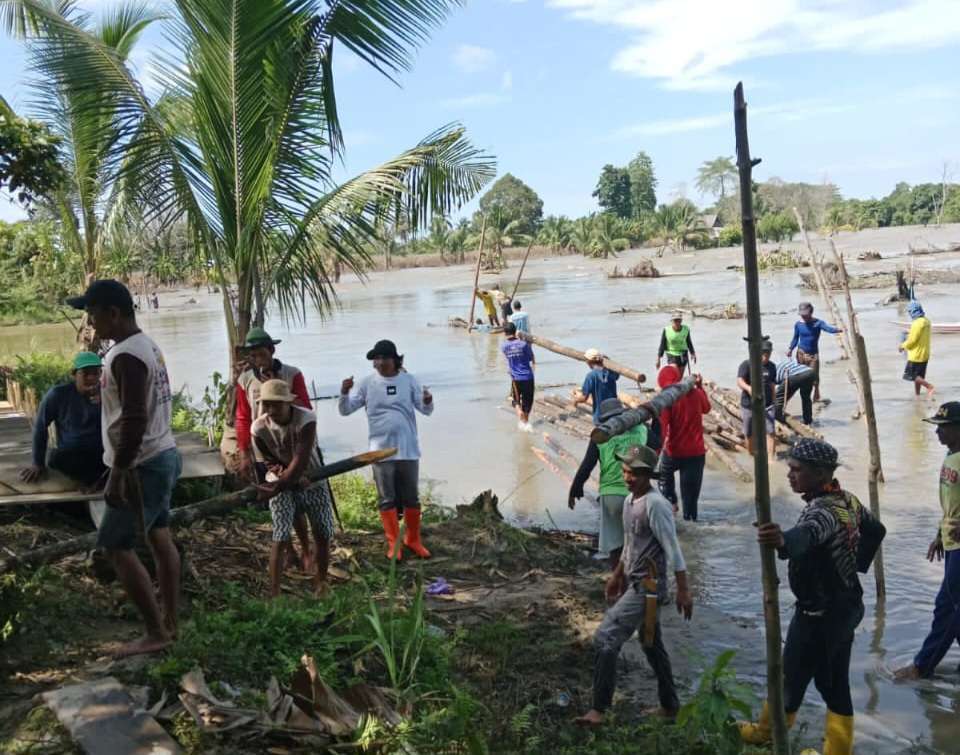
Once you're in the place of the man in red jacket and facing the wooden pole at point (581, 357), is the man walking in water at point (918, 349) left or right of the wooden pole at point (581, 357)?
right

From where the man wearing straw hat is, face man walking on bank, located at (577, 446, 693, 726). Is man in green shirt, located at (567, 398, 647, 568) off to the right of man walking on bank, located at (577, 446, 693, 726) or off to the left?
left

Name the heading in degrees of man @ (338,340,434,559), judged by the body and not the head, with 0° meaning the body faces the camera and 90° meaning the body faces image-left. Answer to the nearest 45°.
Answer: approximately 0°

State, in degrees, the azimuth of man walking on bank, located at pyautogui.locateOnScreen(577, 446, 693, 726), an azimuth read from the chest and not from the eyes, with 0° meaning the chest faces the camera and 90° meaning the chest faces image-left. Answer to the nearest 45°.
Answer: approximately 45°

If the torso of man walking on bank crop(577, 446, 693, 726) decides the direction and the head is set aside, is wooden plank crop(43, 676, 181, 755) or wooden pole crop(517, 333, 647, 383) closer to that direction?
the wooden plank

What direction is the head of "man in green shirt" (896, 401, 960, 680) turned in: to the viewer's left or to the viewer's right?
to the viewer's left
